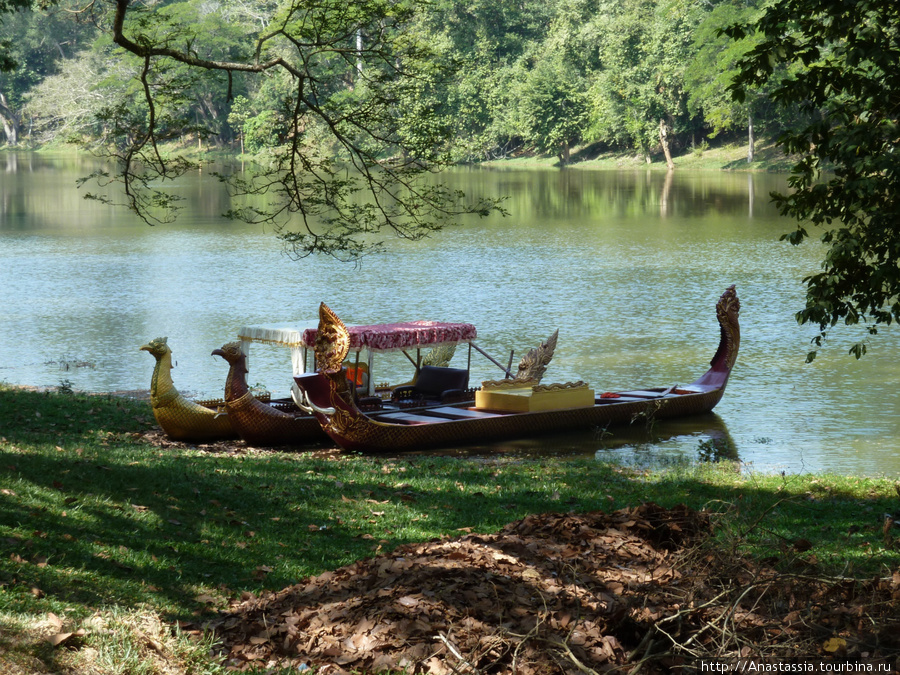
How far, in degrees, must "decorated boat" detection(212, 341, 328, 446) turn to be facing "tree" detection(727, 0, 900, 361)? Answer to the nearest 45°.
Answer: approximately 135° to its left

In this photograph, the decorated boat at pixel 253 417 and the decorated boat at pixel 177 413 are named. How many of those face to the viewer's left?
2

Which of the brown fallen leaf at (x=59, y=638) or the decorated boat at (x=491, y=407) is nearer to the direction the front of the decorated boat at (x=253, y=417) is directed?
the brown fallen leaf

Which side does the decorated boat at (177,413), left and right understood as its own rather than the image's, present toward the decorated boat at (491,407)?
back

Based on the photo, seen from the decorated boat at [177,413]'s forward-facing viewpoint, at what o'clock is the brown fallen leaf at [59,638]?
The brown fallen leaf is roughly at 9 o'clock from the decorated boat.

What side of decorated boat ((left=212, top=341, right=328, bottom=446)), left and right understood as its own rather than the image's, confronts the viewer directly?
left

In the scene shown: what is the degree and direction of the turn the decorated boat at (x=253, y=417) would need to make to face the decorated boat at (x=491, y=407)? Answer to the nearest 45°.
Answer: approximately 180°

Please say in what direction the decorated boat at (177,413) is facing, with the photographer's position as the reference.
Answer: facing to the left of the viewer

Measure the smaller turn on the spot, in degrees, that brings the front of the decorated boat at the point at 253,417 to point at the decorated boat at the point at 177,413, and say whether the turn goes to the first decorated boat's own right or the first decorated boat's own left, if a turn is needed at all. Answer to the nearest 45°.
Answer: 0° — it already faces it

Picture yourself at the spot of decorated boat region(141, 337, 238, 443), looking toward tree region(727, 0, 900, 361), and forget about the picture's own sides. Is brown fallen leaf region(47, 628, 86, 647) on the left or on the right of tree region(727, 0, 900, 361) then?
right

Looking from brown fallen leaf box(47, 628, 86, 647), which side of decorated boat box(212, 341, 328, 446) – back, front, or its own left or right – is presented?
left
